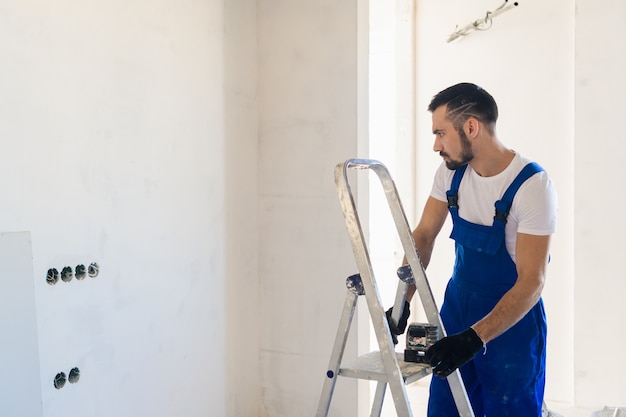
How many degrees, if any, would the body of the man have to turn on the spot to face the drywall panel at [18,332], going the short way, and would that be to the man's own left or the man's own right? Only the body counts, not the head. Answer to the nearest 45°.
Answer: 0° — they already face it

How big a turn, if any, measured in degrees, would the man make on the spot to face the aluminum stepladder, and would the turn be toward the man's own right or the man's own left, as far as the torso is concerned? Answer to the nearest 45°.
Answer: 0° — they already face it

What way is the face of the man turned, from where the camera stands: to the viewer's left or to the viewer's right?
to the viewer's left

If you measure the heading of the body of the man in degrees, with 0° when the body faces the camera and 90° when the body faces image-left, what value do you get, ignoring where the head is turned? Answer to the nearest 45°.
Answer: approximately 45°
